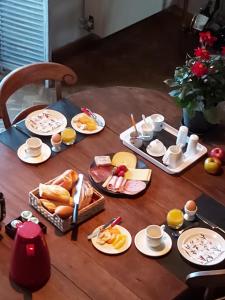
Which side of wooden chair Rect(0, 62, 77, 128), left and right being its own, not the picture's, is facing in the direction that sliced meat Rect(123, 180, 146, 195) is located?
front

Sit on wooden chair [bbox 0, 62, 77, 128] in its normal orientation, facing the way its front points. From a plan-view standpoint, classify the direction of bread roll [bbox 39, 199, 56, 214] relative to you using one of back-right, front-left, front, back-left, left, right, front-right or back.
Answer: front-right

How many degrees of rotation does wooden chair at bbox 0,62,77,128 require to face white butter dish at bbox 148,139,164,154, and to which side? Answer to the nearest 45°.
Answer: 0° — it already faces it

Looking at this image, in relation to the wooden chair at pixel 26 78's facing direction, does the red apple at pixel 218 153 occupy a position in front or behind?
in front

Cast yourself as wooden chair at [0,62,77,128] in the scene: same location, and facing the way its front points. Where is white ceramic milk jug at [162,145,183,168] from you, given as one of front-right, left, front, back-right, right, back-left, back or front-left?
front

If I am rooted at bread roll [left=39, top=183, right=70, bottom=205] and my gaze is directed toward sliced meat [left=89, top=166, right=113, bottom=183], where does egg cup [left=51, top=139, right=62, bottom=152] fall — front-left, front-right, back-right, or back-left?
front-left

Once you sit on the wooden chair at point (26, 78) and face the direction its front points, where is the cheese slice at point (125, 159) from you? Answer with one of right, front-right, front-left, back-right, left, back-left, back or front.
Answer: front

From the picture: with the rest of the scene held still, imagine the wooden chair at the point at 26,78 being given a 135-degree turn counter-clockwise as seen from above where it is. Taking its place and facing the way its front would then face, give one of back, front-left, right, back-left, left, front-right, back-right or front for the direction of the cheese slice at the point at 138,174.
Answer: back-right

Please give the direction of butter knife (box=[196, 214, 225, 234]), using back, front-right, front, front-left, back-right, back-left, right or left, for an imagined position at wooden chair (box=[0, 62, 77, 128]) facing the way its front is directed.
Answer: front

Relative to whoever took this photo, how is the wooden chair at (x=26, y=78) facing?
facing the viewer and to the right of the viewer

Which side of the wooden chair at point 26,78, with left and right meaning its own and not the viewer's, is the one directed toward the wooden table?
front

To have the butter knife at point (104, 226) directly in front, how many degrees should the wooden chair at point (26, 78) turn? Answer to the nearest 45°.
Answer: approximately 45° to its right

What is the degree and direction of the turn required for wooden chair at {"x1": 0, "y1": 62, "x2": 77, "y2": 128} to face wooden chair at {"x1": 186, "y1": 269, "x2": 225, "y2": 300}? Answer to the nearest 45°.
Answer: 0° — it already faces it

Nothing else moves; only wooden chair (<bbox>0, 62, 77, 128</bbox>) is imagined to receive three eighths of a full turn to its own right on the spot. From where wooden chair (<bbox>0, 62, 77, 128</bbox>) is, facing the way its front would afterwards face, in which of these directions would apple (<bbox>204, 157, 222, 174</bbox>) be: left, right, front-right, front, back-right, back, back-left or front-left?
back-left

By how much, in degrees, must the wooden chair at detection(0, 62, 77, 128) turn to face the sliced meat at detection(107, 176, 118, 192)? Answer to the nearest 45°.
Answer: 0° — it already faces it
